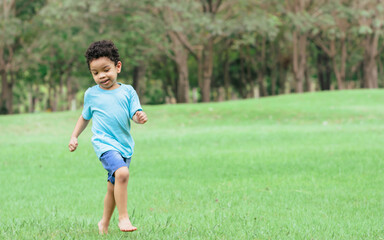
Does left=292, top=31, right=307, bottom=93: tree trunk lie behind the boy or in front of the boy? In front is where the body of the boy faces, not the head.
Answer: behind

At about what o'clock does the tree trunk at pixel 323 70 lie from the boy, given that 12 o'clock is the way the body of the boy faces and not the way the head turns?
The tree trunk is roughly at 7 o'clock from the boy.

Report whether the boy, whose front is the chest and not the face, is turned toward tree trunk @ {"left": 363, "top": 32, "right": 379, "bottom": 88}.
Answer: no

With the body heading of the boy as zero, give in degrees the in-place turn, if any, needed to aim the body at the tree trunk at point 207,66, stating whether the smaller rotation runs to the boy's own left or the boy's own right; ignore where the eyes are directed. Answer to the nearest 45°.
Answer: approximately 180°

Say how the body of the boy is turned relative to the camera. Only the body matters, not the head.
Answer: toward the camera

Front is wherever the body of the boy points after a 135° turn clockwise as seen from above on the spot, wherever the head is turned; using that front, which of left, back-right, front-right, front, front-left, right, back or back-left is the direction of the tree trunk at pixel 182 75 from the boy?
front-right
